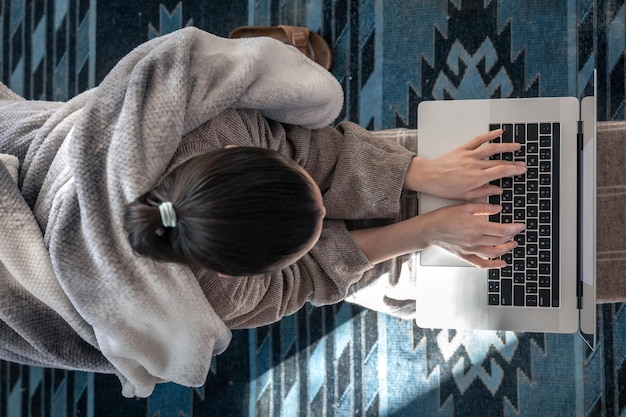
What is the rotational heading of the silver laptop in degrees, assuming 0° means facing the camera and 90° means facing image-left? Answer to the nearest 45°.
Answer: approximately 90°

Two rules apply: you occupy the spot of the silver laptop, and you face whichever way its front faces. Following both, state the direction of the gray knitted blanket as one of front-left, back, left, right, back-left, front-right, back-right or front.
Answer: front-left
